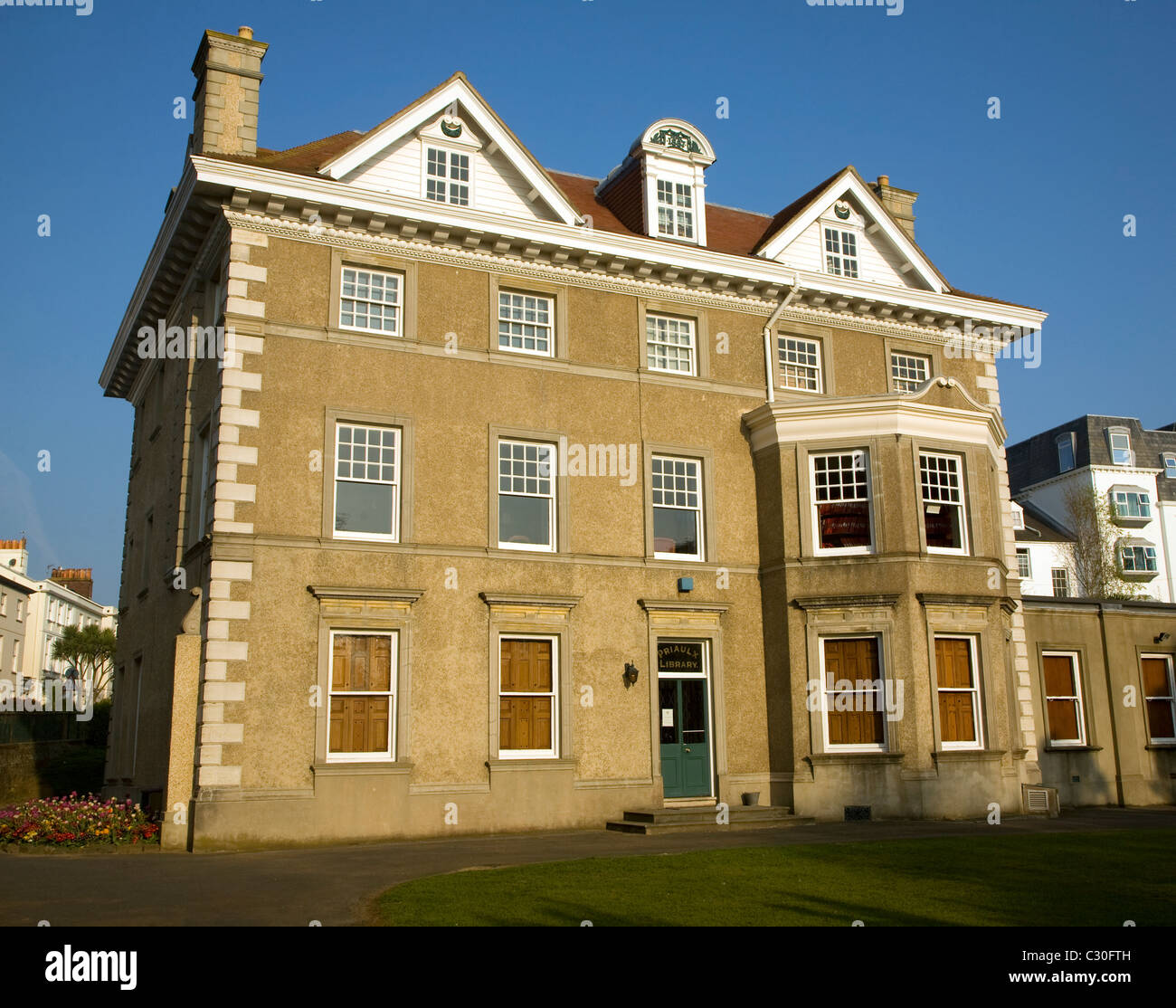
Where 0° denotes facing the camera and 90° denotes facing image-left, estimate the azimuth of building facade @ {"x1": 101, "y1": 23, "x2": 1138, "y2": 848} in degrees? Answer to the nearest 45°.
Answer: approximately 315°
